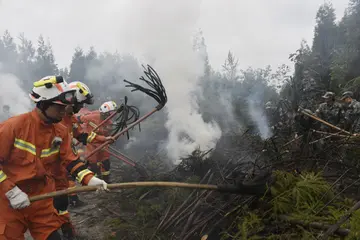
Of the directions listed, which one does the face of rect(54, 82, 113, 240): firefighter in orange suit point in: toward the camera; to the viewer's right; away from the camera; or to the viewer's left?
to the viewer's right

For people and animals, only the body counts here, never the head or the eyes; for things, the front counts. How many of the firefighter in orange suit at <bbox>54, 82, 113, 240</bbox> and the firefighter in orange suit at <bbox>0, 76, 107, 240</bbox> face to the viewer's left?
0

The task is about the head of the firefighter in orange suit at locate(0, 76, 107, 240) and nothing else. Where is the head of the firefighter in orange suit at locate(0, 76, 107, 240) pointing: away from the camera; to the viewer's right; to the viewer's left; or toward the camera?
to the viewer's right

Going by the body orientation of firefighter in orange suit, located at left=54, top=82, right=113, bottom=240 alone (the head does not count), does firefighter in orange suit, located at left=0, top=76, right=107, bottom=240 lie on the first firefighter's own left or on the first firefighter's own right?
on the first firefighter's own right

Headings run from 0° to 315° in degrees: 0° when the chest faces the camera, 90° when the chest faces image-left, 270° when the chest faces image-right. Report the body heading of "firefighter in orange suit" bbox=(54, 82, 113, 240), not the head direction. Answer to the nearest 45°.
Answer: approximately 270°

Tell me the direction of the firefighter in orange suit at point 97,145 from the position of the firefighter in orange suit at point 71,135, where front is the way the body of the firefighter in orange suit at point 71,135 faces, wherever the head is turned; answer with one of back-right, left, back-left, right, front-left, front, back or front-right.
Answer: left
